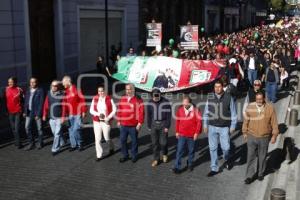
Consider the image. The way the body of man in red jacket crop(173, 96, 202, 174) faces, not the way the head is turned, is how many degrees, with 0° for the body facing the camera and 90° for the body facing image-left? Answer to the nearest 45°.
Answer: approximately 0°

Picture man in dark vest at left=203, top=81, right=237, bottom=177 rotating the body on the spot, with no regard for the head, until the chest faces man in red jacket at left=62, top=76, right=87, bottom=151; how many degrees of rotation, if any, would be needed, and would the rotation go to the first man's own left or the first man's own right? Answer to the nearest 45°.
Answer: approximately 90° to the first man's own right

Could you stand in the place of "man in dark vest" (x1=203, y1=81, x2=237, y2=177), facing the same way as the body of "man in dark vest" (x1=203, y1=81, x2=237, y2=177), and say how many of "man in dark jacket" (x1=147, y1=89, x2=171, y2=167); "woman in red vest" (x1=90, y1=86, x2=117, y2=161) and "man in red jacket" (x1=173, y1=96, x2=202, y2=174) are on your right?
3

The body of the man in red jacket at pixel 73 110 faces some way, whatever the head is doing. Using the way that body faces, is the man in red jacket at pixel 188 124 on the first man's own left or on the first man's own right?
on the first man's own left

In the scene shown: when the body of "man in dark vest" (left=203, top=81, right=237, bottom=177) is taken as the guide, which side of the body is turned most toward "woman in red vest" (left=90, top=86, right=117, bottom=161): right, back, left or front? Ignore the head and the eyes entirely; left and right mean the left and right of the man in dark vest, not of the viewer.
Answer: right
